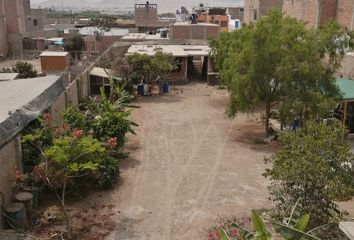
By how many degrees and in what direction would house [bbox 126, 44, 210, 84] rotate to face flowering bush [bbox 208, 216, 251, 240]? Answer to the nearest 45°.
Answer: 0° — it already faces it

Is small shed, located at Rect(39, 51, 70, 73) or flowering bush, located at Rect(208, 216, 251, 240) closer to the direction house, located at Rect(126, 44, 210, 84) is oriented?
the flowering bush

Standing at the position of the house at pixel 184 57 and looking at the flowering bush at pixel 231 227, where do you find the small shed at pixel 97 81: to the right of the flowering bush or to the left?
right

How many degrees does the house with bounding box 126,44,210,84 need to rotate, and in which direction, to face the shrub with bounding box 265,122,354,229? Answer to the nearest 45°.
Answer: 0° — it already faces it

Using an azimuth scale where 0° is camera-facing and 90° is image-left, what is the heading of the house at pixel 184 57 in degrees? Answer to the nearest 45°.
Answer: approximately 0°

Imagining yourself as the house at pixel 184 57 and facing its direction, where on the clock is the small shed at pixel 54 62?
The small shed is roughly at 2 o'clock from the house.

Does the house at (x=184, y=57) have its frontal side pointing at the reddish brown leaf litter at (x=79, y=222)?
yes

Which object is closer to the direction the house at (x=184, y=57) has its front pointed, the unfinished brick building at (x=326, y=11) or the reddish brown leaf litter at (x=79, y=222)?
the reddish brown leaf litter

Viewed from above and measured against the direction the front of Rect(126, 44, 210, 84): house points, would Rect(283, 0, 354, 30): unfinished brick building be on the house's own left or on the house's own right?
on the house's own left

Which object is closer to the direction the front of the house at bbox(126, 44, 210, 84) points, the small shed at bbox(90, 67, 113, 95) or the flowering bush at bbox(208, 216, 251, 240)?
the flowering bush
